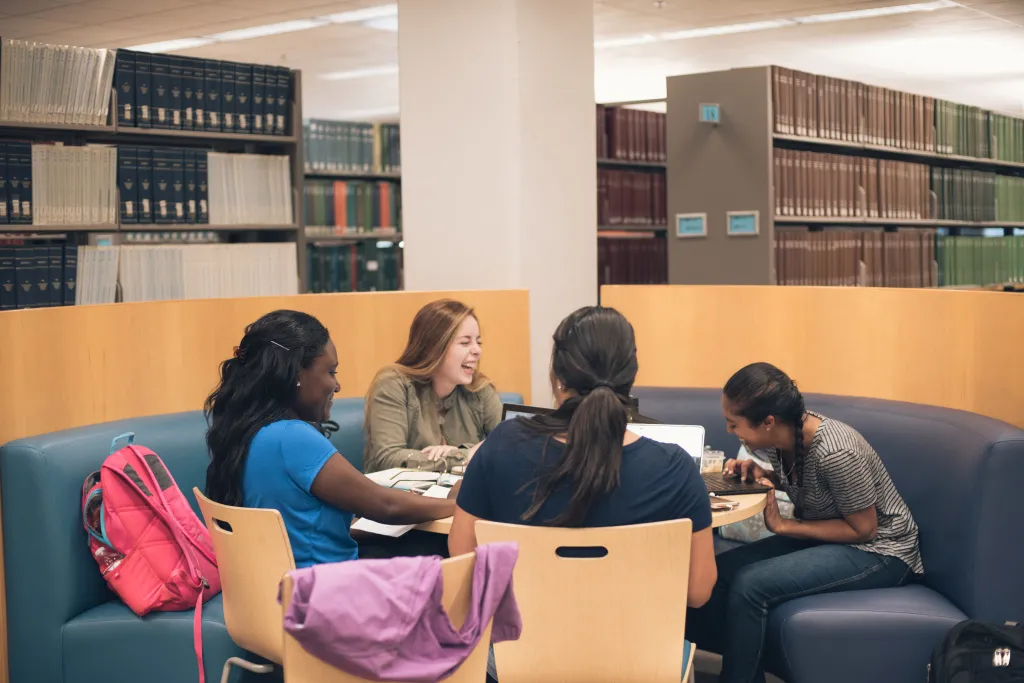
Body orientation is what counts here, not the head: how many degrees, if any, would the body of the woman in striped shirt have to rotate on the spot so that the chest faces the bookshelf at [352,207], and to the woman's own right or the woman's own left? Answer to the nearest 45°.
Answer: approximately 45° to the woman's own right

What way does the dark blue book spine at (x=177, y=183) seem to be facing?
toward the camera

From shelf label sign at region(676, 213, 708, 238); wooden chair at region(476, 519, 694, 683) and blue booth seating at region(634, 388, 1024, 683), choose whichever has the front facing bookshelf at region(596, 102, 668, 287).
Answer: the wooden chair

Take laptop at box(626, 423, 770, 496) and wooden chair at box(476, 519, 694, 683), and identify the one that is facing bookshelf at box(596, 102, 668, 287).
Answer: the wooden chair

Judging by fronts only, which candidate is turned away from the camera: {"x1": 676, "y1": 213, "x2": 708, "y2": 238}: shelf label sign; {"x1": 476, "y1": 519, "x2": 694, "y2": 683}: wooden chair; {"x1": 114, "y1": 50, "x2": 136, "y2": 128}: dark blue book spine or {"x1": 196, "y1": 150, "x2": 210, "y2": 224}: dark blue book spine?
the wooden chair

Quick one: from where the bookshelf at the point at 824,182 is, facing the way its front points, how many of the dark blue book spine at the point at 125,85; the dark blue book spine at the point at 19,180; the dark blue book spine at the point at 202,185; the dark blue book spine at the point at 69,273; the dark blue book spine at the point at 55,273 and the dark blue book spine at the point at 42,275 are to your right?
6

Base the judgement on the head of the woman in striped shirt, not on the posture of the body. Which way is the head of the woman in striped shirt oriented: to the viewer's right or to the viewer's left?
to the viewer's left

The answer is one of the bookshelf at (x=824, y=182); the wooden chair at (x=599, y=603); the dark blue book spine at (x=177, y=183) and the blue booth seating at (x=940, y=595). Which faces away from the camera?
the wooden chair

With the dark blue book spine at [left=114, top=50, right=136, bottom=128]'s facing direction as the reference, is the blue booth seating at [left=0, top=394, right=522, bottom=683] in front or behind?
in front

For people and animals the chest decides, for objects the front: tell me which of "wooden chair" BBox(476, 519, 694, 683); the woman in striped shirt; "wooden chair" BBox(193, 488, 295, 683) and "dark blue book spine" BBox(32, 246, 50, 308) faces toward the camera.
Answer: the dark blue book spine

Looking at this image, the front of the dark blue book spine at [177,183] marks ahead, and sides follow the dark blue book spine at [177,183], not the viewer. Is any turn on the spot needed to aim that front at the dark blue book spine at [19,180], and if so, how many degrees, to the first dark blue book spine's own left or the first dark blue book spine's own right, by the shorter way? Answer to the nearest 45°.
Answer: approximately 45° to the first dark blue book spine's own right

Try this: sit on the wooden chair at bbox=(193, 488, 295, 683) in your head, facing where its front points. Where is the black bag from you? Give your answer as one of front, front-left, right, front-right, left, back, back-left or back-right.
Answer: front-right

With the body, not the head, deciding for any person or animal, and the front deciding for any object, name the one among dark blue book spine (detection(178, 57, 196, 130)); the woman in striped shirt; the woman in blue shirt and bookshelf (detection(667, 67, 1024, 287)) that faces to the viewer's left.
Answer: the woman in striped shirt

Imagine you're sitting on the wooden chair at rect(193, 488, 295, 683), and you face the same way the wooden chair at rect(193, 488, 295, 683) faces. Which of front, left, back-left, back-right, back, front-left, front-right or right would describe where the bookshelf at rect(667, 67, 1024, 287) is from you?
front

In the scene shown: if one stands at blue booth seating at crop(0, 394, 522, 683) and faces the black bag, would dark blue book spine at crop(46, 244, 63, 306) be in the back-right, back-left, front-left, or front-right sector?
back-left

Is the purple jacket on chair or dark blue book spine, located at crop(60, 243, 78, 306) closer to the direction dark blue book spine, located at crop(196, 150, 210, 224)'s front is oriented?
the purple jacket on chair

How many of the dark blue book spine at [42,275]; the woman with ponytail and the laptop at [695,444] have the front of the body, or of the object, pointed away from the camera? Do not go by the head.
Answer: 1

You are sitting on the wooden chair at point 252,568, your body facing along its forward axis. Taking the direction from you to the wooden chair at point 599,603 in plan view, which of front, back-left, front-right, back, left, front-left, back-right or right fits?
right

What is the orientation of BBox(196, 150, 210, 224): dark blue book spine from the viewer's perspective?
toward the camera
